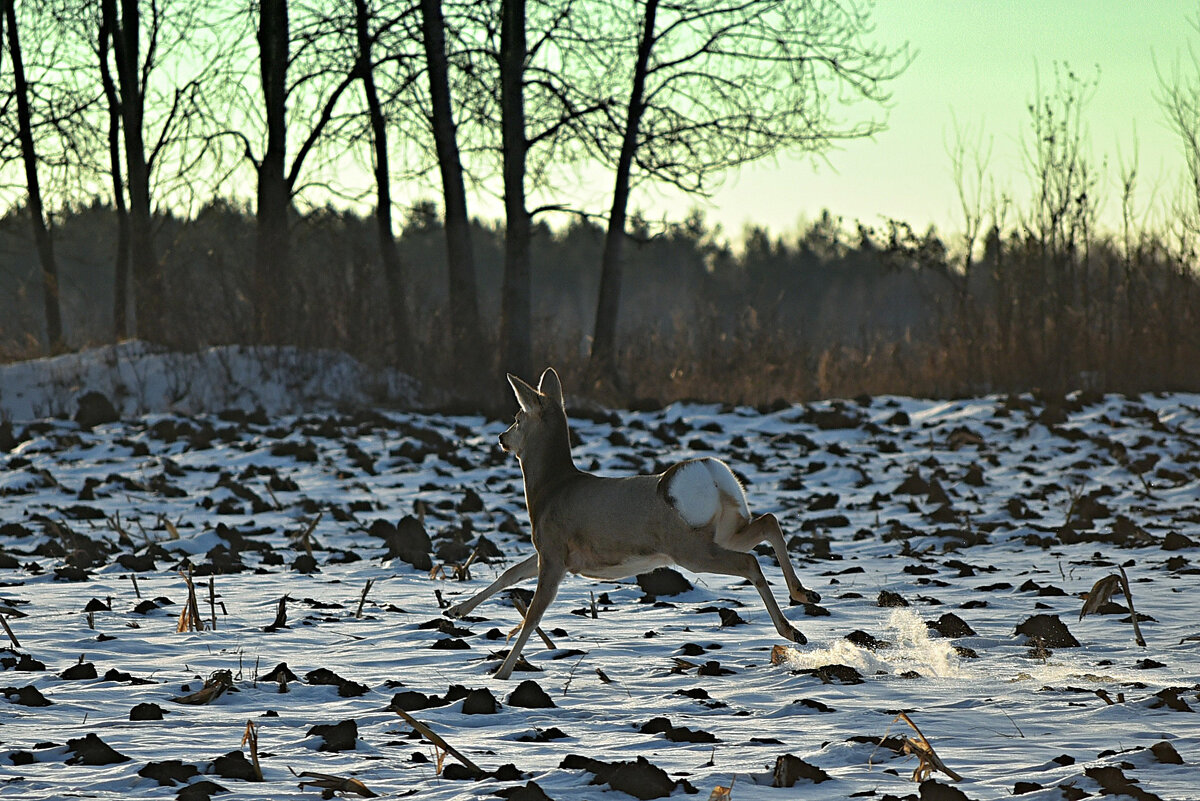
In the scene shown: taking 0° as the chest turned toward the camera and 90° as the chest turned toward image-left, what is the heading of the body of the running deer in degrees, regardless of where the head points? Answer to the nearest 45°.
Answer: approximately 135°
